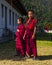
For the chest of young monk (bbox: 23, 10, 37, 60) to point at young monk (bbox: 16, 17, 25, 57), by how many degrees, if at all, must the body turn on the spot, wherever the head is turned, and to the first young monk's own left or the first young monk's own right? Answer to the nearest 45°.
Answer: approximately 135° to the first young monk's own right

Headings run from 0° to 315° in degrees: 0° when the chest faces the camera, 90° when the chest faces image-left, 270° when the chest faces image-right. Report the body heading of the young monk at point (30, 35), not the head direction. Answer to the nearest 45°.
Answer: approximately 0°
